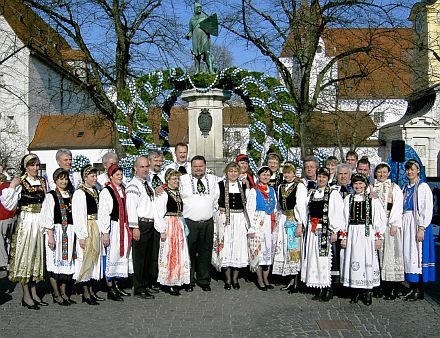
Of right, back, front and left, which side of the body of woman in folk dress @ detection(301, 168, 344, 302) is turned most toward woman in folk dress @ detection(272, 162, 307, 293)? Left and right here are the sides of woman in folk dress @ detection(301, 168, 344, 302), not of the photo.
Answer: right

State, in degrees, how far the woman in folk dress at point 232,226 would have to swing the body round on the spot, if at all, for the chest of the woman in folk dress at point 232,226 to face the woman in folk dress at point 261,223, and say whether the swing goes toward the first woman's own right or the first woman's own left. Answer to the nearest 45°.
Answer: approximately 90° to the first woman's own left

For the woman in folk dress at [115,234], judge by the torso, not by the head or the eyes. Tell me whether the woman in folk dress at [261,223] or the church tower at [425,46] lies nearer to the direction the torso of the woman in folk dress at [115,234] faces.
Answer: the woman in folk dress

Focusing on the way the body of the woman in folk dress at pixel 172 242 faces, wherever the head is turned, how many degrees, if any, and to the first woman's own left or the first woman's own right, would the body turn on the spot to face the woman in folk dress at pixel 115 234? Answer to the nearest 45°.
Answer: approximately 135° to the first woman's own right

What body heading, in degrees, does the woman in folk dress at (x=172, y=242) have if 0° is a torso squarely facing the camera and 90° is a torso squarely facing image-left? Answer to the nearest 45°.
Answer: approximately 315°

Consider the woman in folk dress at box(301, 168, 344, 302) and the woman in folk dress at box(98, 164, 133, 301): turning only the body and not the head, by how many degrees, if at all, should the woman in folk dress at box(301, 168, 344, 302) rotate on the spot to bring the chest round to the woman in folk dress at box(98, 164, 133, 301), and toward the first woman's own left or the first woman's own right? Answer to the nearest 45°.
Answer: approximately 45° to the first woman's own right

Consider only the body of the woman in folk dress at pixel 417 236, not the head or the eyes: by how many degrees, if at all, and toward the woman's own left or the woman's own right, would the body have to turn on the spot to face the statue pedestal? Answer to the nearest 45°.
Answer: approximately 90° to the woman's own right

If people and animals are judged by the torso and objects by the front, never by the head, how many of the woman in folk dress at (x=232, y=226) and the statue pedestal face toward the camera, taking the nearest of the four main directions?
2

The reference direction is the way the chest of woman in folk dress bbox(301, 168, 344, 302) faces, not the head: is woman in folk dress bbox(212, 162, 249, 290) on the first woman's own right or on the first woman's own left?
on the first woman's own right
